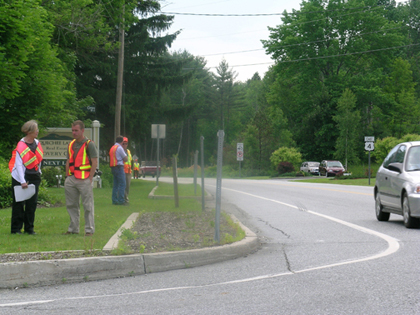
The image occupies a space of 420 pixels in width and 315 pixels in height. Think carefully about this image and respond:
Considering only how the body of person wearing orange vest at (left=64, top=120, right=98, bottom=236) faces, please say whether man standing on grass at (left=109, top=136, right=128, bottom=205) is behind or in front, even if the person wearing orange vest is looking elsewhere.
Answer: behind

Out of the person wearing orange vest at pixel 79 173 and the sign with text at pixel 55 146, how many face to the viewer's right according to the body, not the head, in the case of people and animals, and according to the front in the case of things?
0

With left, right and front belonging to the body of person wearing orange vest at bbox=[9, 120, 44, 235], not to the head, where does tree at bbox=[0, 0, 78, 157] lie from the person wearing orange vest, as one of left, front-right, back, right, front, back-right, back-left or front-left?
back-left

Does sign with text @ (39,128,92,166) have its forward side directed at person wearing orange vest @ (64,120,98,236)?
yes

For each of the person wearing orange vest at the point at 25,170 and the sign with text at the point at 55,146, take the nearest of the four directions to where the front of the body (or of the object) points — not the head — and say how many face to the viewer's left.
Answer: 0

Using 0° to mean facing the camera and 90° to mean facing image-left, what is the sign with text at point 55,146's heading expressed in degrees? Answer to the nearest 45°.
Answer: approximately 0°

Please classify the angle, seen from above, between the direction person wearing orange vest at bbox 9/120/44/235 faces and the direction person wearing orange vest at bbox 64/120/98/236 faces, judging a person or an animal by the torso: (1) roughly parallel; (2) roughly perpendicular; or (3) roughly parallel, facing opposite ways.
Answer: roughly perpendicular

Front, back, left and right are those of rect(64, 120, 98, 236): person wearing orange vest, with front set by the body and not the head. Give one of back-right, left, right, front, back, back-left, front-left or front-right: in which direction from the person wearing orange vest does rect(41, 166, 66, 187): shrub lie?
back-right

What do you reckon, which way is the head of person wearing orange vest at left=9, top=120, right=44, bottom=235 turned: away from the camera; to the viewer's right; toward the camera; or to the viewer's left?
to the viewer's right
